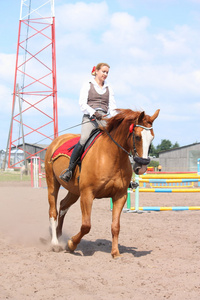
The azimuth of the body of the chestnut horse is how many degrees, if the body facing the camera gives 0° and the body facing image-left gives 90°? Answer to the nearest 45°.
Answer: approximately 315°

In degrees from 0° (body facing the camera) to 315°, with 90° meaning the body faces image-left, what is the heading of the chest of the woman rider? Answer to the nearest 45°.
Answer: approximately 315°
